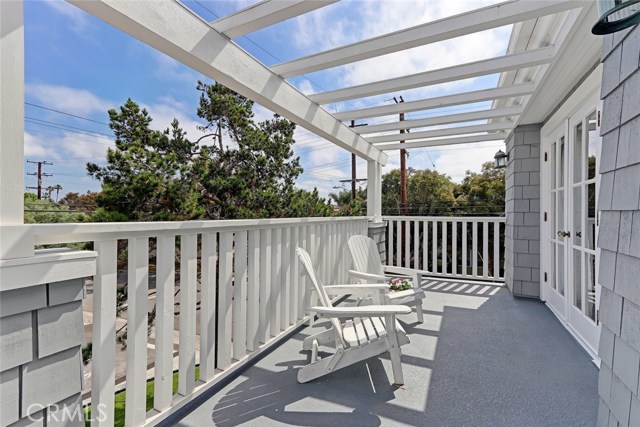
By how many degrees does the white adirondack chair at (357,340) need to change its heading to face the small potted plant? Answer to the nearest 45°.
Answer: approximately 90° to its left

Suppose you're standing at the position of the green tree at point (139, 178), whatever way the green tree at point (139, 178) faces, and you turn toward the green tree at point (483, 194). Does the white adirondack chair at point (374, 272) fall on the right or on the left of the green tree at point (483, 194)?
right

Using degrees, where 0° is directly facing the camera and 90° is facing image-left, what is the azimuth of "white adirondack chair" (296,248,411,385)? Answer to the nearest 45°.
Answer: approximately 270°

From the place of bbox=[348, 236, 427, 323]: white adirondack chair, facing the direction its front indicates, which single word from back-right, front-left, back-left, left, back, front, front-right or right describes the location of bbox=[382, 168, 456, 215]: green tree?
back-left

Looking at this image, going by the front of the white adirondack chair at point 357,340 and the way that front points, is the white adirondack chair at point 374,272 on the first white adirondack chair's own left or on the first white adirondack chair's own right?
on the first white adirondack chair's own left

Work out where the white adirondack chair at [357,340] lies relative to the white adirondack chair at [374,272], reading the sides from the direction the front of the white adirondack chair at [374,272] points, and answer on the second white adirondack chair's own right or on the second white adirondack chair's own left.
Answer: on the second white adirondack chair's own right

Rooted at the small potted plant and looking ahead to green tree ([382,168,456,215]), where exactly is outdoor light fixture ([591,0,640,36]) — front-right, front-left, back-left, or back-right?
back-right

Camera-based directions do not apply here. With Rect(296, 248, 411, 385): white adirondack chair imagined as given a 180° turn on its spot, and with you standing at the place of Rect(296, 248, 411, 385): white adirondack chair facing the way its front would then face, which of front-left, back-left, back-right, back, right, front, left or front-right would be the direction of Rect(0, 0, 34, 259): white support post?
front-left

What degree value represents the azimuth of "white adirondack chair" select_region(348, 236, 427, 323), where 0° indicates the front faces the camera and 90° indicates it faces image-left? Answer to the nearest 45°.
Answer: approximately 315°
